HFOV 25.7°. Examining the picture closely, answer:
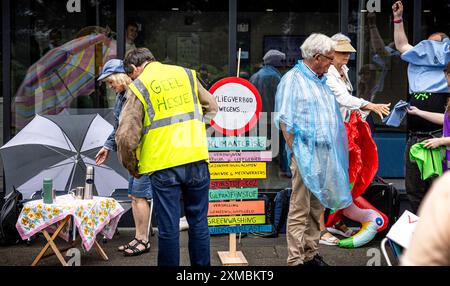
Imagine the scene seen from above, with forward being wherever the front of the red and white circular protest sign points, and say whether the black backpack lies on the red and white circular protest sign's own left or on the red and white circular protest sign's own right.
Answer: on the red and white circular protest sign's own right

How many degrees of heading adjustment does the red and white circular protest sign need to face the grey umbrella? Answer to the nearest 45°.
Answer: approximately 90° to its right

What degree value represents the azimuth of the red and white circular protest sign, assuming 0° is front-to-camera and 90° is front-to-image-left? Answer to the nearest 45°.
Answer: approximately 0°

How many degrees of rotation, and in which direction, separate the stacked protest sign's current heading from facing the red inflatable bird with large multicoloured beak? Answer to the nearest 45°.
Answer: approximately 135° to its left

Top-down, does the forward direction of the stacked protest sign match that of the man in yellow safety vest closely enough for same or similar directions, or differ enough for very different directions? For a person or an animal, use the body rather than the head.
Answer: very different directions

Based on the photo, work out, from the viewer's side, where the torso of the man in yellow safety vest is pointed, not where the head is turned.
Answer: away from the camera

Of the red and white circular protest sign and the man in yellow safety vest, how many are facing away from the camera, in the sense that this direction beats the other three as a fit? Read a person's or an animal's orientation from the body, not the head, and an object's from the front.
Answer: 1
